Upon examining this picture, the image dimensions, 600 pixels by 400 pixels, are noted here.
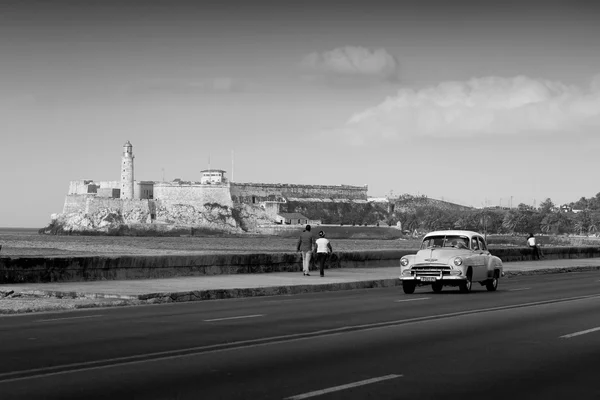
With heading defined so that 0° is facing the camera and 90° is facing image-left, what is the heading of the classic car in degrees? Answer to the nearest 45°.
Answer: approximately 45°

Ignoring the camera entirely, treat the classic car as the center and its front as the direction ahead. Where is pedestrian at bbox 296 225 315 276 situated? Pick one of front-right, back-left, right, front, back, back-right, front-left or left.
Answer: right

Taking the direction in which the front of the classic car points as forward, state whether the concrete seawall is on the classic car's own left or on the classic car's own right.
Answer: on the classic car's own right

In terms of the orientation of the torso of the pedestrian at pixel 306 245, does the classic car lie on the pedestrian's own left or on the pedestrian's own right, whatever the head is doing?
on the pedestrian's own right

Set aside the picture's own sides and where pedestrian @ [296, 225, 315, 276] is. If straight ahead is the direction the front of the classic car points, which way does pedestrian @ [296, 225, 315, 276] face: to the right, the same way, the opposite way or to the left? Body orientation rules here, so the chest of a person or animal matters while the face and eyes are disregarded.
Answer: the opposite way

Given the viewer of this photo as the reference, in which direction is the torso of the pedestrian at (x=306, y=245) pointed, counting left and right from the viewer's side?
facing away from the viewer and to the right of the viewer
